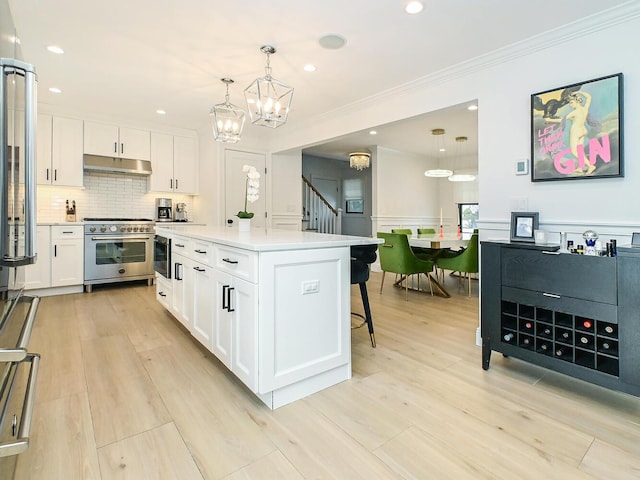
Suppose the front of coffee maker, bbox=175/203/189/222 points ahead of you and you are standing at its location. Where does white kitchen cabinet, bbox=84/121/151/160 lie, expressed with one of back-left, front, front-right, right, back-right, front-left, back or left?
front-right

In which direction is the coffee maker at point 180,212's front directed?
toward the camera

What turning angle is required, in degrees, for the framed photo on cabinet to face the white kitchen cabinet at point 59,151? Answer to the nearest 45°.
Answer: approximately 90° to its right

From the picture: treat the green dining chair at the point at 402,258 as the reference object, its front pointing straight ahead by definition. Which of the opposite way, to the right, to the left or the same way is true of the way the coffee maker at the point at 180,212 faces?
to the right

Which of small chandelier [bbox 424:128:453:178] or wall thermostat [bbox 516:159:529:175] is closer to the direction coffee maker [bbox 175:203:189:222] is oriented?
the wall thermostat

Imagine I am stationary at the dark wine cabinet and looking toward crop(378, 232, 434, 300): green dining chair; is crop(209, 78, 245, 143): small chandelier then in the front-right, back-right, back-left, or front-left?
front-left

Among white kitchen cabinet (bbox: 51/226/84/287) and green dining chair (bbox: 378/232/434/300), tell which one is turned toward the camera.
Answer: the white kitchen cabinet

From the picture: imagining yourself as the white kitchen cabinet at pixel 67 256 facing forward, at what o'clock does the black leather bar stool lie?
The black leather bar stool is roughly at 11 o'clock from the white kitchen cabinet.

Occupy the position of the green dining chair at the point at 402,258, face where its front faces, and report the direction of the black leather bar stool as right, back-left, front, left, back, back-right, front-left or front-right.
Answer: back-right

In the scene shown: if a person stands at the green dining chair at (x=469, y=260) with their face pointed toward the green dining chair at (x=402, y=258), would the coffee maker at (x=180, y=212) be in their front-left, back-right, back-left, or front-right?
front-right

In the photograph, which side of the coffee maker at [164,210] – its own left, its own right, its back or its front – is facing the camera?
front

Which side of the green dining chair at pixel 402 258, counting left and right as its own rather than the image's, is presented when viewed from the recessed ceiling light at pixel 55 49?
back

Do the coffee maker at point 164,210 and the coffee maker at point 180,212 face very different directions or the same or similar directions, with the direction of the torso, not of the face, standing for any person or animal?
same or similar directions

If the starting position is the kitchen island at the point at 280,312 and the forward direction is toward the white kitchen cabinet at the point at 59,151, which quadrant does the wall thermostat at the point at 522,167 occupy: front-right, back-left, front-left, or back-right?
back-right

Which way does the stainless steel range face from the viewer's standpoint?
toward the camera

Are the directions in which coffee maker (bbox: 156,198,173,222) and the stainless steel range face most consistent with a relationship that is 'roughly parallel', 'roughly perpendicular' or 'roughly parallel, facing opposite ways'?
roughly parallel

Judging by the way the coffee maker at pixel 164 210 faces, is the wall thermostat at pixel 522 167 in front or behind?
in front

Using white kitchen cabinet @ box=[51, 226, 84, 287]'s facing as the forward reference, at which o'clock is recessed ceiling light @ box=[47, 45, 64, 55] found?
The recessed ceiling light is roughly at 12 o'clock from the white kitchen cabinet.
